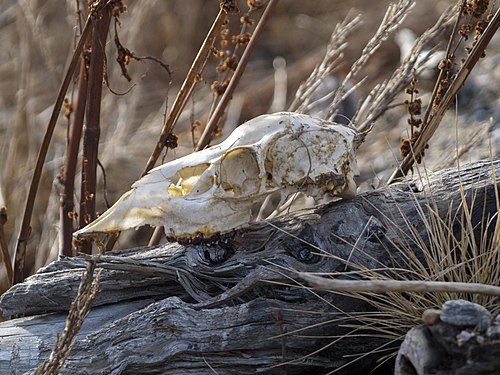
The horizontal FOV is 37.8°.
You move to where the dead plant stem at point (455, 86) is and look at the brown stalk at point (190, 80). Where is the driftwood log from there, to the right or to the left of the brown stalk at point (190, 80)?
left

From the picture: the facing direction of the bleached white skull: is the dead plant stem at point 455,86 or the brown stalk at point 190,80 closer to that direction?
the brown stalk

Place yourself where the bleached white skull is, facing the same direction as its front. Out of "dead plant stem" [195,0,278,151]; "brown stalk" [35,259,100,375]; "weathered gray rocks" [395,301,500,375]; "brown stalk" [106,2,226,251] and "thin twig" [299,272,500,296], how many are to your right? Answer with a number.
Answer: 2

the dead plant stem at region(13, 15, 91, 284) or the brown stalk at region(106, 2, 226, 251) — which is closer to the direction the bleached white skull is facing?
the dead plant stem

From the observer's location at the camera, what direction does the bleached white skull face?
facing to the left of the viewer

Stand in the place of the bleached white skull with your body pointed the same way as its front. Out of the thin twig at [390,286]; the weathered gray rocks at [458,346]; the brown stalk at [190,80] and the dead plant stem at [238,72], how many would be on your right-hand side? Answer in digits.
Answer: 2

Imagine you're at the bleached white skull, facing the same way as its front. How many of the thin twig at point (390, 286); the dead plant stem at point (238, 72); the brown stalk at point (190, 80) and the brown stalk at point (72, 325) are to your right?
2

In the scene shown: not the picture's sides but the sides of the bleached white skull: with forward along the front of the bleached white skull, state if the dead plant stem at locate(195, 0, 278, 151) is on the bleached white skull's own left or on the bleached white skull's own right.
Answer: on the bleached white skull's own right

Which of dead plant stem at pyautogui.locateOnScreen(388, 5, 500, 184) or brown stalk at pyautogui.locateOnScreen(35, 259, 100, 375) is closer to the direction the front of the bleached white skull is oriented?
the brown stalk

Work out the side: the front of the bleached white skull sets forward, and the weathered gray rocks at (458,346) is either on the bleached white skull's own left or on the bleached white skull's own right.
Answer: on the bleached white skull's own left

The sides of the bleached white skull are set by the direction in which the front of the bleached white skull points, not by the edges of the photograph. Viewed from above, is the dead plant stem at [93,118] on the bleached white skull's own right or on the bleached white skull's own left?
on the bleached white skull's own right

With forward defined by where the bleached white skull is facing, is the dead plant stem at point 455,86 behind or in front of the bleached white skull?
behind
